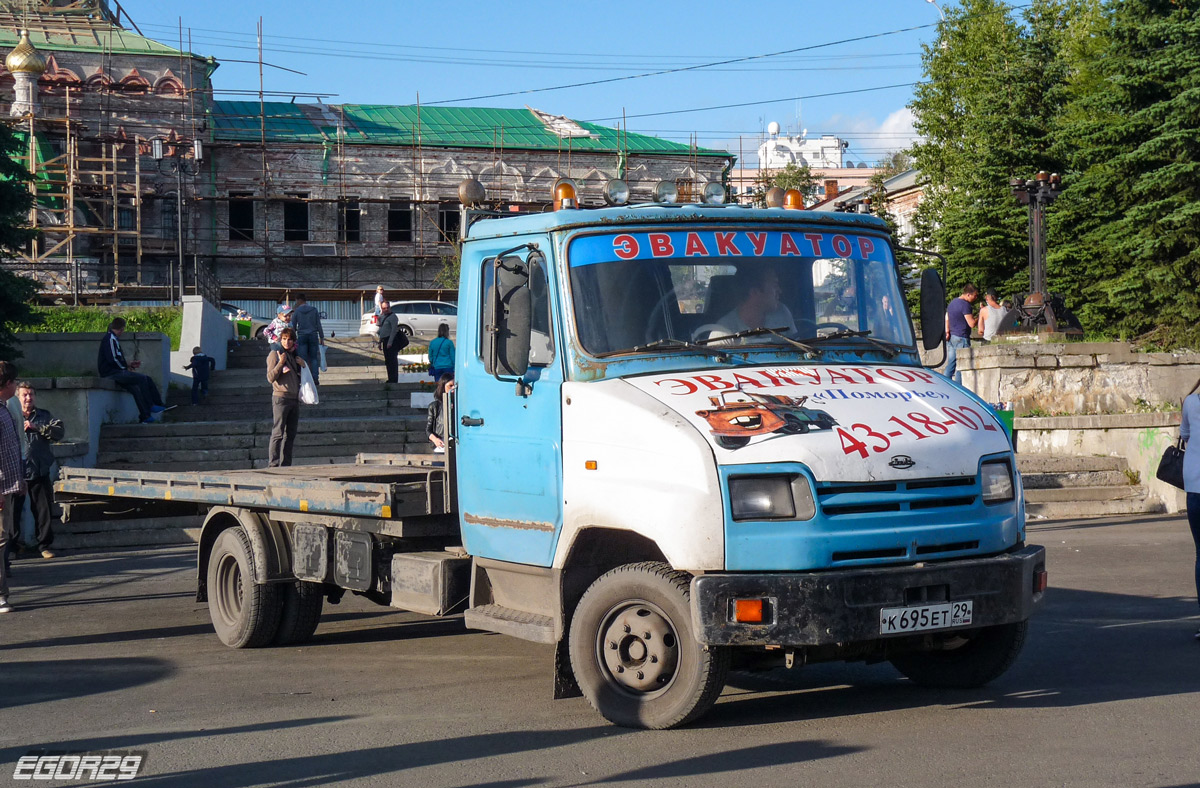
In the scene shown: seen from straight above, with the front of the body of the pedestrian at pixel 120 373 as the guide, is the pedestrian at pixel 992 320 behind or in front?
in front

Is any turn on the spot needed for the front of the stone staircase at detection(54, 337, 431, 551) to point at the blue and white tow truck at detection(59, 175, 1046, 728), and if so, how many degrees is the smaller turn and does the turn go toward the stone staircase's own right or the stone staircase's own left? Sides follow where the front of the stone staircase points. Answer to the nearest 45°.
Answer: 0° — it already faces it

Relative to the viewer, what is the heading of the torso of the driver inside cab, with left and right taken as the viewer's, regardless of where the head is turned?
facing the viewer and to the right of the viewer

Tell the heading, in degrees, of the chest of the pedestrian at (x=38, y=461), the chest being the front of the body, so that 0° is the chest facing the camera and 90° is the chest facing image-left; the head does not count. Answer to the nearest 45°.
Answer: approximately 315°

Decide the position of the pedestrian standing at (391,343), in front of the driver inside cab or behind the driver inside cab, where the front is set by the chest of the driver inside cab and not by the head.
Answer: behind

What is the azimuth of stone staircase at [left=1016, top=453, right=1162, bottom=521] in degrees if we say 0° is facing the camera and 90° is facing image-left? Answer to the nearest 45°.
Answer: approximately 0°

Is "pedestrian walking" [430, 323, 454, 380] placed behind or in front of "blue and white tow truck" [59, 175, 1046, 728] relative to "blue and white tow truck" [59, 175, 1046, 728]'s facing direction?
behind

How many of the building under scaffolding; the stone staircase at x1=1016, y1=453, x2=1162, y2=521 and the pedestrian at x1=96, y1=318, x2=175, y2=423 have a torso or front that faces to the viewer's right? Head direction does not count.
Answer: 1

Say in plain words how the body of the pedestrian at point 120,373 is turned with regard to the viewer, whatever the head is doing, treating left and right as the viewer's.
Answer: facing to the right of the viewer

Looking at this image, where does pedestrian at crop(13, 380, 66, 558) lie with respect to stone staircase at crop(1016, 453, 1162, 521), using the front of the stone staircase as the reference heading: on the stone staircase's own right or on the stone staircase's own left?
on the stone staircase's own right
